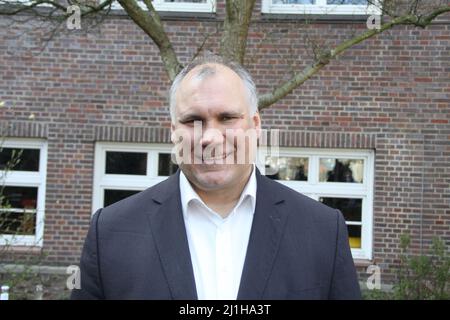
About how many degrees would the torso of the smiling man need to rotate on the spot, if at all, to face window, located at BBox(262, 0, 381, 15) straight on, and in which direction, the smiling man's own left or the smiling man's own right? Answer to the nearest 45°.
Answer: approximately 180°

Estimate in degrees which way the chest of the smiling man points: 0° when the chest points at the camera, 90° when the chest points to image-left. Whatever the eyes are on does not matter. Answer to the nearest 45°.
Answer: approximately 0°

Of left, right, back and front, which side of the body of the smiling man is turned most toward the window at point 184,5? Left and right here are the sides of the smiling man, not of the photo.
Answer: back

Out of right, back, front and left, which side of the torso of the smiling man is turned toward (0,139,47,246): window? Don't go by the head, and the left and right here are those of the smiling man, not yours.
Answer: back

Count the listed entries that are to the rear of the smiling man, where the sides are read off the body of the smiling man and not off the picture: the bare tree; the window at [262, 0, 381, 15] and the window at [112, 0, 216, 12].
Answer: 3

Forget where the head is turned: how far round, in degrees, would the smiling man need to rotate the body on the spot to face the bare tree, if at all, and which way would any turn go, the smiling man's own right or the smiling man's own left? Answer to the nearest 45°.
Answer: approximately 180°
